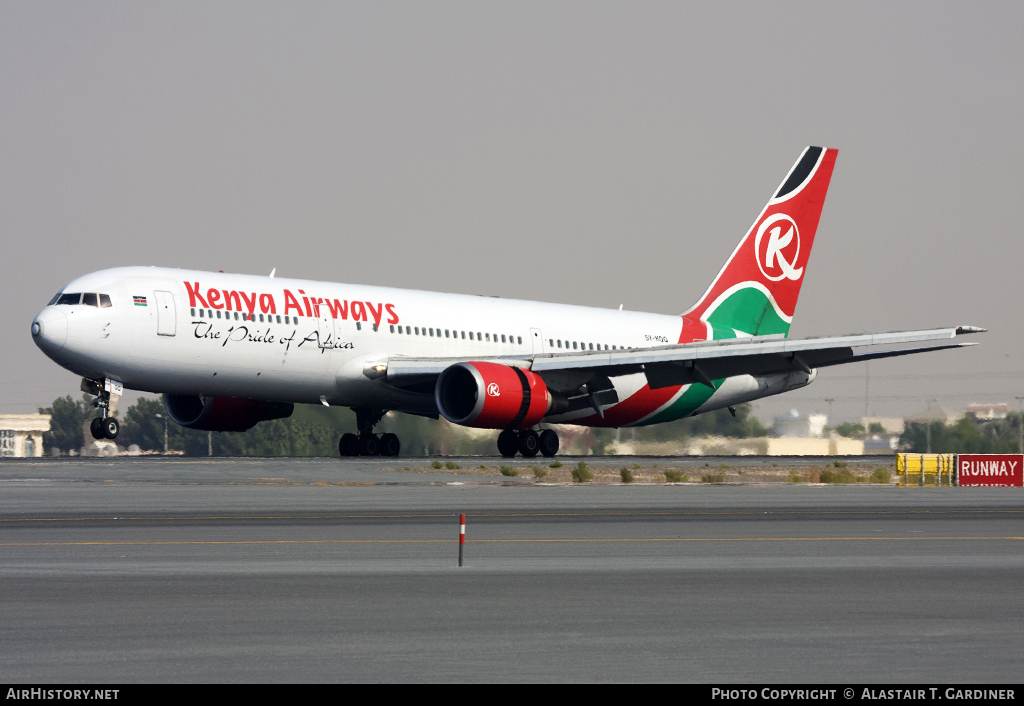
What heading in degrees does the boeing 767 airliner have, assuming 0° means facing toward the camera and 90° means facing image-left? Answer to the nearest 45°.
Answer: approximately 45°
